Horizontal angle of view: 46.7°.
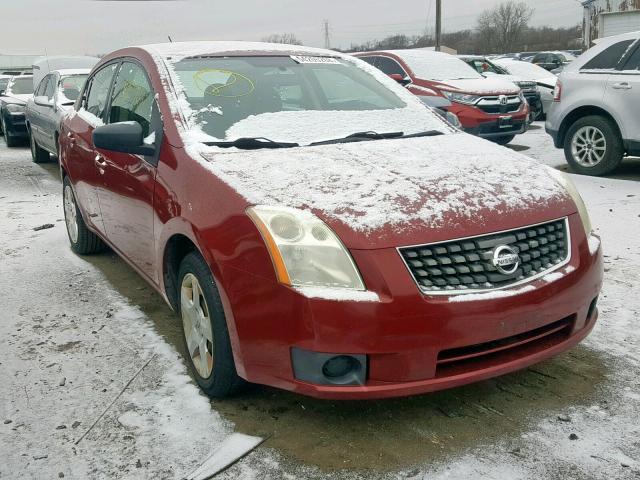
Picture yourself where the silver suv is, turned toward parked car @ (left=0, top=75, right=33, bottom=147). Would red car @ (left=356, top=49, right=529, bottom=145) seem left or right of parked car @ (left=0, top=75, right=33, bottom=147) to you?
right

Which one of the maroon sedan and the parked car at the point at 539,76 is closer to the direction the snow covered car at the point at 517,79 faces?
the maroon sedan

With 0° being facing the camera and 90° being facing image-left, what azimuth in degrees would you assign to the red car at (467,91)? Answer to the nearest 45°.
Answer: approximately 315°

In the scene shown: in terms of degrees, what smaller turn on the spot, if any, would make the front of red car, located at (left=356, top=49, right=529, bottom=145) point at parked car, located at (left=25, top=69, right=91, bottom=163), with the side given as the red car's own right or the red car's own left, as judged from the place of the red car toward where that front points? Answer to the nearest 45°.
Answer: approximately 135° to the red car's own right

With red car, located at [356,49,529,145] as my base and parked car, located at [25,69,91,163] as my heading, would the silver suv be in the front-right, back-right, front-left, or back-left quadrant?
back-left

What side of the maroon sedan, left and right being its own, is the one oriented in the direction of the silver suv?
left

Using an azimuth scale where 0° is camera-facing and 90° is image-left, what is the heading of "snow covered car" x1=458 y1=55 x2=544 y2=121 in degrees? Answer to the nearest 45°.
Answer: approximately 315°

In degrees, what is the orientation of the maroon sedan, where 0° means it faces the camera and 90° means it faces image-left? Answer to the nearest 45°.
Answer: approximately 315°
